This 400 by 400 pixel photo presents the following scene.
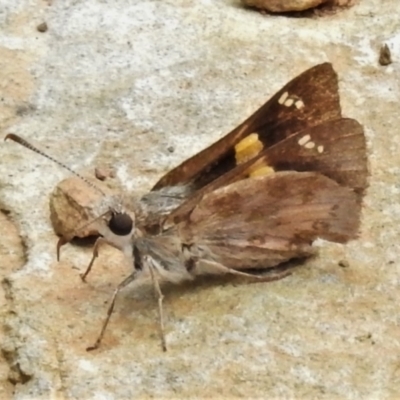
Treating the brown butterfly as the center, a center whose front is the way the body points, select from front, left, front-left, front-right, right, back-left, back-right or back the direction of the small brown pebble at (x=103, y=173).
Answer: front-right

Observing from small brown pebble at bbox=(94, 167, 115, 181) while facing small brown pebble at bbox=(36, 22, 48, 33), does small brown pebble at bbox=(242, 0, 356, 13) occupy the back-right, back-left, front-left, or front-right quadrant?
front-right

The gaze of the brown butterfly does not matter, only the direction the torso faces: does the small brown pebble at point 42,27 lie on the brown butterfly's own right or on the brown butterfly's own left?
on the brown butterfly's own right

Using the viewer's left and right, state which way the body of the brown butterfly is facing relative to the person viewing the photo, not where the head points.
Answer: facing to the left of the viewer

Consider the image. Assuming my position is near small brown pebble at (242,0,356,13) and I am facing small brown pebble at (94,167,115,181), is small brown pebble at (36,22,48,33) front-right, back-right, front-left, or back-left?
front-right

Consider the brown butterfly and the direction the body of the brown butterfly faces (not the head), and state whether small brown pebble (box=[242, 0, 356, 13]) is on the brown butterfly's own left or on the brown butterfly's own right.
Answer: on the brown butterfly's own right

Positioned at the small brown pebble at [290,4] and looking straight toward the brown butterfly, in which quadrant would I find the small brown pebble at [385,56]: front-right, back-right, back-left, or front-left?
front-left

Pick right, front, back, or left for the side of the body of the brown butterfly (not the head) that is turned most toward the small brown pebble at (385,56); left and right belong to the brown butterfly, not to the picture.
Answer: right

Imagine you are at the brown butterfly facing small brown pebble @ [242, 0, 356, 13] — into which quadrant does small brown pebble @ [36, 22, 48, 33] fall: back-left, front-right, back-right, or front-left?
front-left
